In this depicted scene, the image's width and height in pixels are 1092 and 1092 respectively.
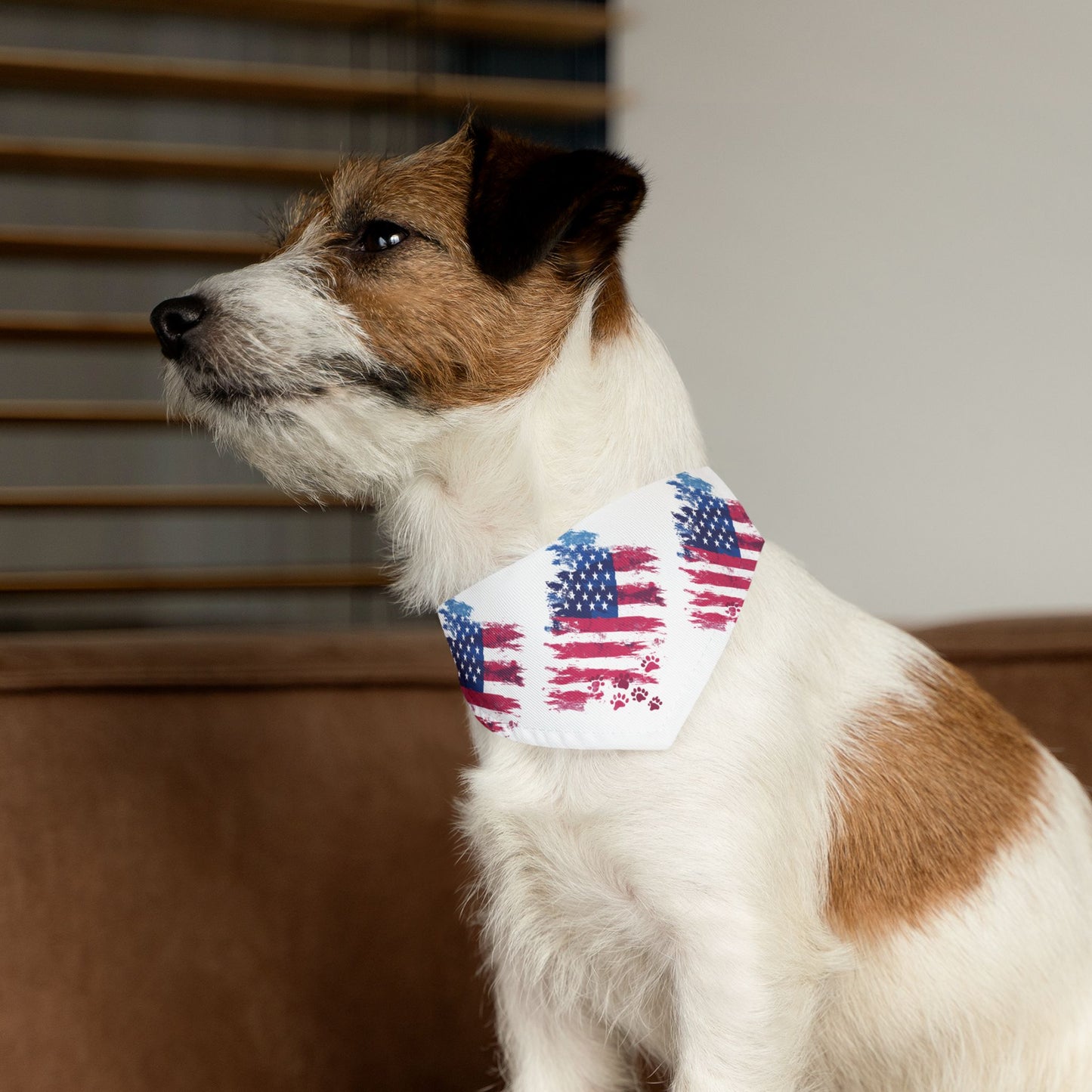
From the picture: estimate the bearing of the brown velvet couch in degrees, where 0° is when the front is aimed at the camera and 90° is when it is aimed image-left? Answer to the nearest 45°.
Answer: approximately 0°

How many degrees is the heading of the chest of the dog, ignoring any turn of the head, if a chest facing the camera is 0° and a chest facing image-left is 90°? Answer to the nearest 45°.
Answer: approximately 45°
